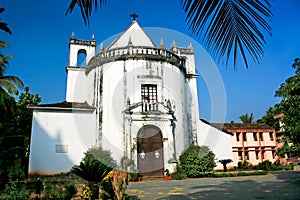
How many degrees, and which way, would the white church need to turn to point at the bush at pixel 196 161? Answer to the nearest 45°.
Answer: approximately 90° to its left

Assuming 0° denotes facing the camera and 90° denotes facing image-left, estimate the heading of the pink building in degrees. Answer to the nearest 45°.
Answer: approximately 0°

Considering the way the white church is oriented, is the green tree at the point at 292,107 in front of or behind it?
behind

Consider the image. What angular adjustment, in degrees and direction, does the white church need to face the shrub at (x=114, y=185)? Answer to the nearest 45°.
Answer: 0° — it already faces it

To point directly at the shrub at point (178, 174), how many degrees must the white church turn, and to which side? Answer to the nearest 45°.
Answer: approximately 45° to its left

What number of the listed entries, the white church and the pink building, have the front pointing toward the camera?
2

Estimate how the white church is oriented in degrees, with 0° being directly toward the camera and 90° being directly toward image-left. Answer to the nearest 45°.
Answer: approximately 0°

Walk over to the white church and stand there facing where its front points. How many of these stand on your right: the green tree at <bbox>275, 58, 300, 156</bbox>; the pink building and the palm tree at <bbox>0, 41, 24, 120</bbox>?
1

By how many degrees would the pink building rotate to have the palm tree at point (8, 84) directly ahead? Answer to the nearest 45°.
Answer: approximately 45° to its right

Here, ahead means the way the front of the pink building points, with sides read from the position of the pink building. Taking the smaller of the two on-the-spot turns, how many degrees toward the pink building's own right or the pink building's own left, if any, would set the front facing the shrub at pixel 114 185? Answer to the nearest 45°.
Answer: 0° — it already faces it

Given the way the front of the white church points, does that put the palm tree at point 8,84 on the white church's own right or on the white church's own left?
on the white church's own right
